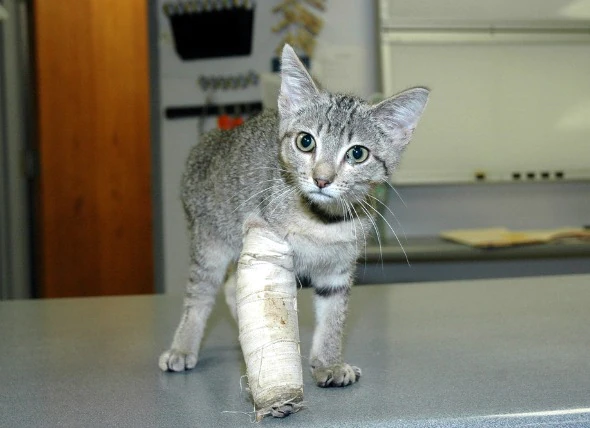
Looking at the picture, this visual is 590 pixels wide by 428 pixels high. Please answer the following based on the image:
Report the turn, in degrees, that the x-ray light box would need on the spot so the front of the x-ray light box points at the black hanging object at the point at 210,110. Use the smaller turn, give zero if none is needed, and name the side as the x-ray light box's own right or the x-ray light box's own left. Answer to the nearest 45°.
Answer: approximately 90° to the x-ray light box's own right

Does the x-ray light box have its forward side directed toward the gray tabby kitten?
yes

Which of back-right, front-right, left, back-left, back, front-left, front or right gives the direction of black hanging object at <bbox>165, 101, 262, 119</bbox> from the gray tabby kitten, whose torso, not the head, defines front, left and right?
back-left

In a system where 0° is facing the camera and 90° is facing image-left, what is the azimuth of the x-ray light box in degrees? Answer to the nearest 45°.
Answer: approximately 0°

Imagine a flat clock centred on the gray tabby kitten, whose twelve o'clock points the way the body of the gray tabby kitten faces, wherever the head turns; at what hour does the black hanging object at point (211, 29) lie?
The black hanging object is roughly at 7 o'clock from the gray tabby kitten.

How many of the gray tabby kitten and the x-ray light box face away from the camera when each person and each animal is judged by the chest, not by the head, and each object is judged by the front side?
0

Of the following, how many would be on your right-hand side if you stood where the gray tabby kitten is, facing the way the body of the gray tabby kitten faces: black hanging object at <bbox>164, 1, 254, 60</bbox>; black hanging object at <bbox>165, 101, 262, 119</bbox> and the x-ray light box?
0

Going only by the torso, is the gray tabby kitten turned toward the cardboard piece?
no

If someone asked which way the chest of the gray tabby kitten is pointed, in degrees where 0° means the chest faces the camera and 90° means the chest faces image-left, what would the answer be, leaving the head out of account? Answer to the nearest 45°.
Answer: approximately 315°
